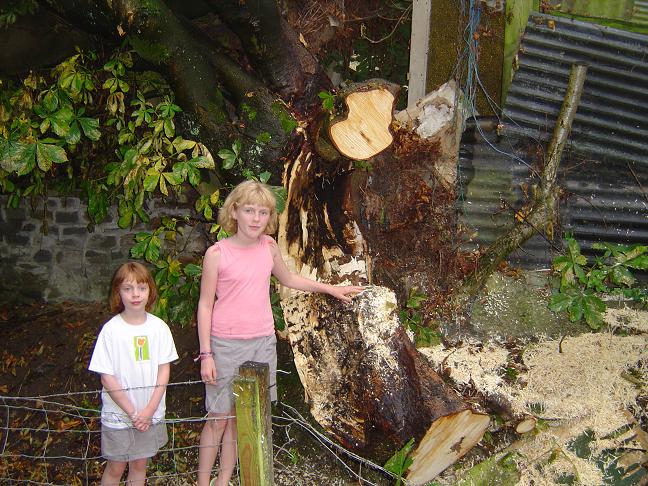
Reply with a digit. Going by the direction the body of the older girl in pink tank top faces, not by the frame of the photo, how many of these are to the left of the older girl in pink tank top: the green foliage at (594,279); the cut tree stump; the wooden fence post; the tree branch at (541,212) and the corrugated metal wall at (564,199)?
4

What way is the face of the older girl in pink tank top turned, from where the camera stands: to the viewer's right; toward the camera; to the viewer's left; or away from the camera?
toward the camera

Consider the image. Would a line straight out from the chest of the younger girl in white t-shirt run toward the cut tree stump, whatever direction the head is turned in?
no

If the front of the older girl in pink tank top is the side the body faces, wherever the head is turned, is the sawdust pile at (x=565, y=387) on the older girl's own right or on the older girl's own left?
on the older girl's own left

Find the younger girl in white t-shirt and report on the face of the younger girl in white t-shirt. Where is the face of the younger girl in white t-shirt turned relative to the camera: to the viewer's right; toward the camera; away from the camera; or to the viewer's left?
toward the camera

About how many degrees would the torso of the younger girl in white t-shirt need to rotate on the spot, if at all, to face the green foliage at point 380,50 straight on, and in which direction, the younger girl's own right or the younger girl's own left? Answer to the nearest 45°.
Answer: approximately 135° to the younger girl's own left

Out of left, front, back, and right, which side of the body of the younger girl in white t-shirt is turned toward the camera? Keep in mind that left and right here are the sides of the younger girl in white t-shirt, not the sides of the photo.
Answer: front

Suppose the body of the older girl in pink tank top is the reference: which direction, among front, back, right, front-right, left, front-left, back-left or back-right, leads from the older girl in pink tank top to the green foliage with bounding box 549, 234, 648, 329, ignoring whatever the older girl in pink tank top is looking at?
left

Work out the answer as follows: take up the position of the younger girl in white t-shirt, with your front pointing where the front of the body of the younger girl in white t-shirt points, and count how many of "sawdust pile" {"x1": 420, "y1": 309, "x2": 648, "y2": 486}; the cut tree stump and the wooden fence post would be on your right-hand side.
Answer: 0

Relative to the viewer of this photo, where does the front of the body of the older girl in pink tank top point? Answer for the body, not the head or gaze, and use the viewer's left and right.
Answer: facing the viewer and to the right of the viewer

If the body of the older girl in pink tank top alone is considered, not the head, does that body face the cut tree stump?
no

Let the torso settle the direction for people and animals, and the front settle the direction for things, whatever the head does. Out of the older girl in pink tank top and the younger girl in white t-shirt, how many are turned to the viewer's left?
0

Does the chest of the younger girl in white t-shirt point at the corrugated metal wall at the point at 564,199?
no
